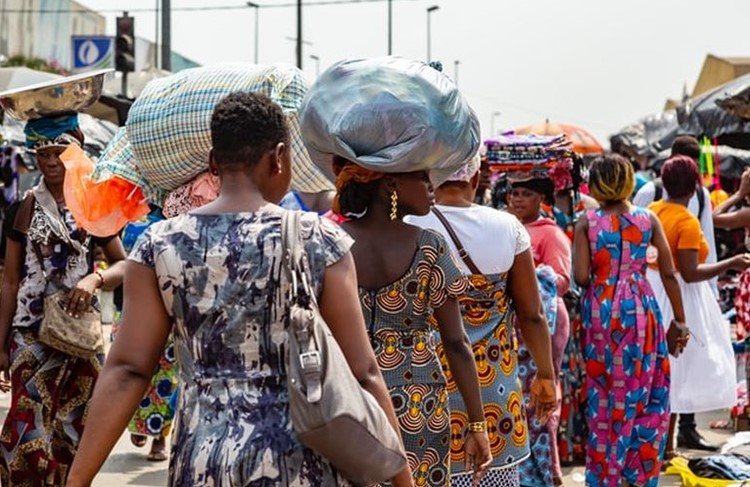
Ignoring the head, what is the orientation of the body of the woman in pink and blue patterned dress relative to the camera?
away from the camera

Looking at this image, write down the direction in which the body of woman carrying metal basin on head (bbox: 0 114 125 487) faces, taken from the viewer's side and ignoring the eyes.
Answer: toward the camera

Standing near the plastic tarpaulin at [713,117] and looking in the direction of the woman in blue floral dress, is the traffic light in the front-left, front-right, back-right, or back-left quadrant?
back-right

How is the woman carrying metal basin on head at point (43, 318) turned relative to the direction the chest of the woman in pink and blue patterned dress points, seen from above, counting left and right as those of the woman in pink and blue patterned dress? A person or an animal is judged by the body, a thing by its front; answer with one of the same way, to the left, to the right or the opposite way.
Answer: the opposite way

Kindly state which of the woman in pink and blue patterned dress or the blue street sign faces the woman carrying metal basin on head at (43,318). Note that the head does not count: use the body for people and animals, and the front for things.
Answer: the blue street sign

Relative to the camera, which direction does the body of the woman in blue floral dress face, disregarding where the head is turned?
away from the camera

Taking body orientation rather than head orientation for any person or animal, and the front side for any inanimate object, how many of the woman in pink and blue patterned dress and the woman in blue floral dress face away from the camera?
2

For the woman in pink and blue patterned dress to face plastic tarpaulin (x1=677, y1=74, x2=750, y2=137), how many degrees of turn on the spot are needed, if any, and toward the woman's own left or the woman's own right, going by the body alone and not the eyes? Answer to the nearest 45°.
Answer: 0° — they already face it

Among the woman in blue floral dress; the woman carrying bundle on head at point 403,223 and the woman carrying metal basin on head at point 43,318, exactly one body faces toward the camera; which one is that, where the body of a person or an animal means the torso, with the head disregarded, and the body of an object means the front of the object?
the woman carrying metal basin on head at point 43,318

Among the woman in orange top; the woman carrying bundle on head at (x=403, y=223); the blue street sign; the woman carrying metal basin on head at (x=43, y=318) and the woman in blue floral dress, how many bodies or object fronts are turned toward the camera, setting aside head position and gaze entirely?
2

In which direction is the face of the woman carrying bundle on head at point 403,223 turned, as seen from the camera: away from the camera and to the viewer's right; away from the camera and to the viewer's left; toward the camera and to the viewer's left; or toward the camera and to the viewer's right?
away from the camera and to the viewer's right

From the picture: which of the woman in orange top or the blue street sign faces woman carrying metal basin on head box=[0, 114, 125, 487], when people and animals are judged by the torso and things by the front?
the blue street sign

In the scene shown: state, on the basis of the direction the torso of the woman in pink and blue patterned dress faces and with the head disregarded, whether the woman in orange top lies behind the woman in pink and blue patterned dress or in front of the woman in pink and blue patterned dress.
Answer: in front

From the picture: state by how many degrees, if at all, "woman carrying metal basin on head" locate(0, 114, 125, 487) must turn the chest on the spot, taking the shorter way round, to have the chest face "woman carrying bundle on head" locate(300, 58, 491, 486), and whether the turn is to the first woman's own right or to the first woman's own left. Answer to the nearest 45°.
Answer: approximately 45° to the first woman's own left

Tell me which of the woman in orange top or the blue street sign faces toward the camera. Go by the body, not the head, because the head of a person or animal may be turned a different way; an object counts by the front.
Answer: the blue street sign

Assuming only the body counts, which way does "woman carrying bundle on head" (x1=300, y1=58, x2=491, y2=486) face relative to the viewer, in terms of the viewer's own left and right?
facing away from the viewer and to the right of the viewer

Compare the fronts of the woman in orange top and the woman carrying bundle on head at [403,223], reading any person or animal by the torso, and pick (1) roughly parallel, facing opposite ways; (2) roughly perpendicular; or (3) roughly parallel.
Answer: roughly parallel

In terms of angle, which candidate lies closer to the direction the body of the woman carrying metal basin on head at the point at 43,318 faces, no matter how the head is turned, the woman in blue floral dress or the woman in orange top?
the woman in blue floral dress
